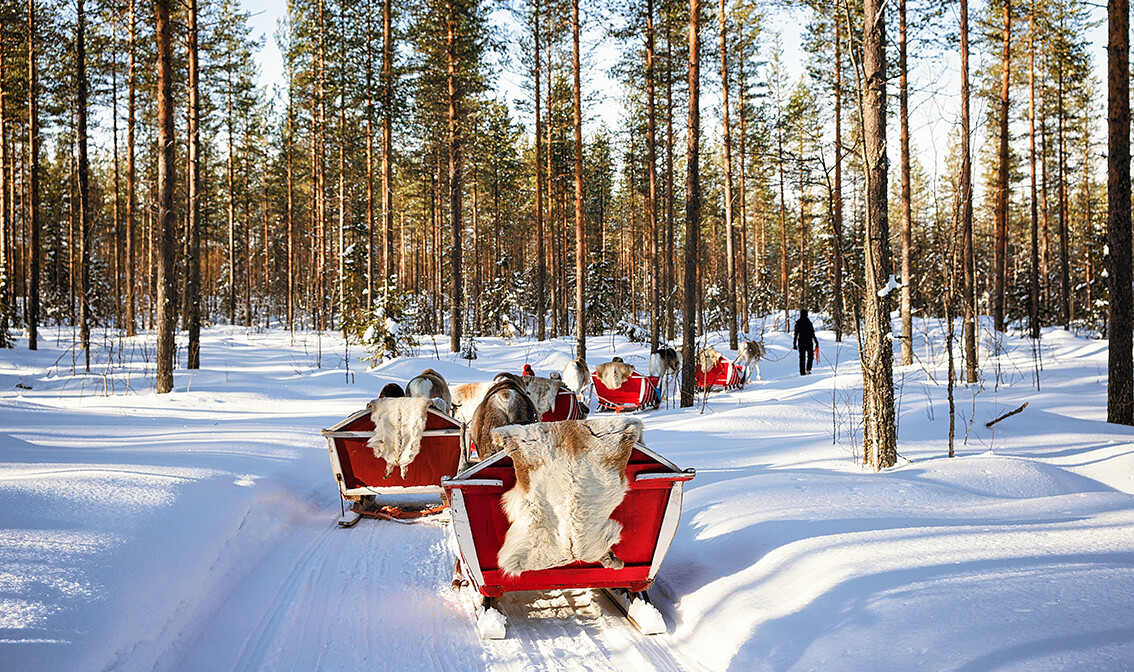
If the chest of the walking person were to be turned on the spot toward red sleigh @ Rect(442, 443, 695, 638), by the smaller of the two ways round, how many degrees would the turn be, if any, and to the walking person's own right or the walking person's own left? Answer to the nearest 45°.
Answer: approximately 180°

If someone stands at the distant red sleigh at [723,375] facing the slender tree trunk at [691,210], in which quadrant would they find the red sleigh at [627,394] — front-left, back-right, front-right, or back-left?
front-right

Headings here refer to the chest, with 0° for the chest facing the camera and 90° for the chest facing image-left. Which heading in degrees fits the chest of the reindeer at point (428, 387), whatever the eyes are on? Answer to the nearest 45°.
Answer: approximately 225°

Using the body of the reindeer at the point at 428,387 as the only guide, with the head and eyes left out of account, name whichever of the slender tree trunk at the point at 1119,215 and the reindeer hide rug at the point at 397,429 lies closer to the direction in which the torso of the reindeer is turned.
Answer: the slender tree trunk

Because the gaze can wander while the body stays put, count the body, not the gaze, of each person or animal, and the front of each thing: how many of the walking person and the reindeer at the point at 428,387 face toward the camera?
0

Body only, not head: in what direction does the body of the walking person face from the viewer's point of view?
away from the camera

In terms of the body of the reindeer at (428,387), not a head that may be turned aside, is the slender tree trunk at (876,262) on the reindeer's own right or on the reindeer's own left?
on the reindeer's own right

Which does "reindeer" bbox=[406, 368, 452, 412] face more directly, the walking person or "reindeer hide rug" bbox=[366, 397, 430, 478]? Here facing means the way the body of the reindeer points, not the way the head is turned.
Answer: the walking person

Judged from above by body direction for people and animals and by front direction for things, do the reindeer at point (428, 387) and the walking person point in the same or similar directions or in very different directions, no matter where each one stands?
same or similar directions

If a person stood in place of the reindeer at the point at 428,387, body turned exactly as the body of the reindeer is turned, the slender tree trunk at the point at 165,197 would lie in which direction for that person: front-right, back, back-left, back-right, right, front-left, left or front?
left

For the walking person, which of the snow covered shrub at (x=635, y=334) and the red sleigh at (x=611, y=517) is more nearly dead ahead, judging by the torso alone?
the snow covered shrub

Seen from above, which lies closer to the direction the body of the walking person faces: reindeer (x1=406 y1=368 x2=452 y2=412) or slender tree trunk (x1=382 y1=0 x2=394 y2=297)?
the slender tree trunk

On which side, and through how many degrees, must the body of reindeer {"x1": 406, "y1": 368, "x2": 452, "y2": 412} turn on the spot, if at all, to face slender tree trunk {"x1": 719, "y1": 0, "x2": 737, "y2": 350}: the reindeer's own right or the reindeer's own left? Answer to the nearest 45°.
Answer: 0° — it already faces it
